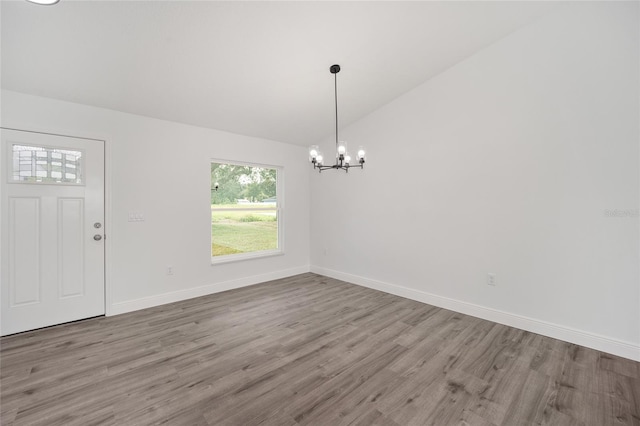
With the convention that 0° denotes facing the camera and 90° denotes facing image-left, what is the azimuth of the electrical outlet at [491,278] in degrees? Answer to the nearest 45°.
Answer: approximately 0°

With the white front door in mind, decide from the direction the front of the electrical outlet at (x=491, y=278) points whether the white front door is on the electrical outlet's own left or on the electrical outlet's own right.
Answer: on the electrical outlet's own right

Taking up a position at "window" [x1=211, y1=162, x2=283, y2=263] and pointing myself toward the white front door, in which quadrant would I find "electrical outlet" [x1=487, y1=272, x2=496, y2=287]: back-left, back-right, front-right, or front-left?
back-left

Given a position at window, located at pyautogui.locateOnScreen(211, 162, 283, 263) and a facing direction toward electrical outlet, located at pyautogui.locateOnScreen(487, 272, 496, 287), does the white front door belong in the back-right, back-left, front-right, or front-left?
back-right

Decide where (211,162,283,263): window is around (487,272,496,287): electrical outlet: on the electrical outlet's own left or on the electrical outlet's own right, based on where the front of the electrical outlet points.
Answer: on the electrical outlet's own right
